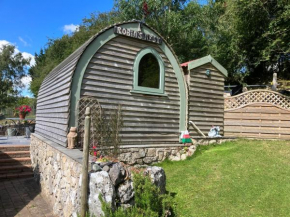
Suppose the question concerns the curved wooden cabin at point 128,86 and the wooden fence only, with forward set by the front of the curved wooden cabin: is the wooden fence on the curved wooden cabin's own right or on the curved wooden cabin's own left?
on the curved wooden cabin's own left

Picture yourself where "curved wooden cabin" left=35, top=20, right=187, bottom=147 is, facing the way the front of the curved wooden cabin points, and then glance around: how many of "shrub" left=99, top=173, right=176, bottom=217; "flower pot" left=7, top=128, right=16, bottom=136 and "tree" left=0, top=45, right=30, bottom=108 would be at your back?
2

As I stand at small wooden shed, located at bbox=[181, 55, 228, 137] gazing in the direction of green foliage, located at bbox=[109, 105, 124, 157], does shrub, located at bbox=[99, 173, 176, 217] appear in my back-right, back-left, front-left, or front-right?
front-left

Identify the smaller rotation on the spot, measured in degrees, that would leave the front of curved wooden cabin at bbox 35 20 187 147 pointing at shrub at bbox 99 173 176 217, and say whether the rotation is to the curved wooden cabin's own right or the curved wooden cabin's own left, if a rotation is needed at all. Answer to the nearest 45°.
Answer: approximately 45° to the curved wooden cabin's own right

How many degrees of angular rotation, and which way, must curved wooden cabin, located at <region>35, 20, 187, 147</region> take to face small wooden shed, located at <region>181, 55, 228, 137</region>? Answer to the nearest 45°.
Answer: approximately 90° to its left

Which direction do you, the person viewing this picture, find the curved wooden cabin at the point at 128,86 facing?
facing the viewer and to the right of the viewer

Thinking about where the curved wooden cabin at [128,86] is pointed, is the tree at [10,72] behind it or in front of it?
behind

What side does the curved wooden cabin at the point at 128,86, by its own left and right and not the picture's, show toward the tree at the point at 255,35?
left

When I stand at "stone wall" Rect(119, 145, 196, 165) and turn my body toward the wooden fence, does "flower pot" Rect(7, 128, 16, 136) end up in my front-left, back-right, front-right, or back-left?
back-left

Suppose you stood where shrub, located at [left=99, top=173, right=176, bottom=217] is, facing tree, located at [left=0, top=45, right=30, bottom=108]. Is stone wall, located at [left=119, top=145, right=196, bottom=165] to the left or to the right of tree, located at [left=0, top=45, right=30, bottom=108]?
right

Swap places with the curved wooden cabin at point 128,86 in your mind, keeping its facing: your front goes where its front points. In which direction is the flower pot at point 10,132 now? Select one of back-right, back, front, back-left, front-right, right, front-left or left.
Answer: back

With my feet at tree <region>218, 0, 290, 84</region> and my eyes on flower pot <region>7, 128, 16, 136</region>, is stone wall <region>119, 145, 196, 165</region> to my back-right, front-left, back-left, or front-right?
front-left

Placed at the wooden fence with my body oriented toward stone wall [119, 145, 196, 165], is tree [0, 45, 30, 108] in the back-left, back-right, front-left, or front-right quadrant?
front-right
